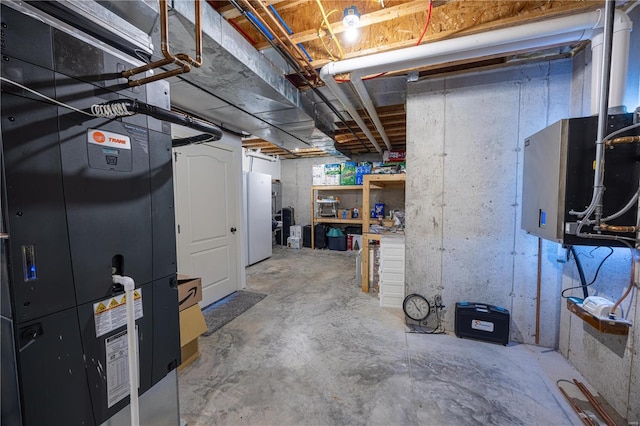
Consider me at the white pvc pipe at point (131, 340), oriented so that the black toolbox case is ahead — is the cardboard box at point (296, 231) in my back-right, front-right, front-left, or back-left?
front-left

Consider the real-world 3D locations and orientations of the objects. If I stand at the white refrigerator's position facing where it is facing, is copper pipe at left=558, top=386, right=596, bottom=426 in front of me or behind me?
in front

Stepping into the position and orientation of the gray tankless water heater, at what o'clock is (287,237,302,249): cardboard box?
The cardboard box is roughly at 2 o'clock from the gray tankless water heater.

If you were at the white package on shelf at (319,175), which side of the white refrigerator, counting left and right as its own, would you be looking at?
left

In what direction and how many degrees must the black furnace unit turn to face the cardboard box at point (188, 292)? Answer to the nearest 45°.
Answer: approximately 90° to its left

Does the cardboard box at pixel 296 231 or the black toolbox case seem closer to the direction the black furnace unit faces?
the black toolbox case

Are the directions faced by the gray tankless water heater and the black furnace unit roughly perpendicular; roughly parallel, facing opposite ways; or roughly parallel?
roughly parallel, facing opposite ways

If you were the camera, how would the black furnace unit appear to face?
facing the viewer and to the right of the viewer

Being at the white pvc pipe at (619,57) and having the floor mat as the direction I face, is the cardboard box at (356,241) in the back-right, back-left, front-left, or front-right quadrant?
front-right

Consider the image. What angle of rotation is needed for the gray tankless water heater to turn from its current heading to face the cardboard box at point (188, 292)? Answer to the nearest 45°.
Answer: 0° — it already faces it

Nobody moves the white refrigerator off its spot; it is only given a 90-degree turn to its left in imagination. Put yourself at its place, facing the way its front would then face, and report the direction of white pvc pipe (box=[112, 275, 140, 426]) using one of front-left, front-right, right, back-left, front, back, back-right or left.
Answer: back-right

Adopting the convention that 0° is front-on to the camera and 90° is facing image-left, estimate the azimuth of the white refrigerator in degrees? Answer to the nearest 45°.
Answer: approximately 315°

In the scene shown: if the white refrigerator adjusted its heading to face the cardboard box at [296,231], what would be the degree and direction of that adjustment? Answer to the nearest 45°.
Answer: approximately 90° to its left

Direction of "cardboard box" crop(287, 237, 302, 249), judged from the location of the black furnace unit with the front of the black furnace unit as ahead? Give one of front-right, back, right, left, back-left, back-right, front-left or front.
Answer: left

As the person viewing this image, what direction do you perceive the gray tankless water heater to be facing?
facing the viewer and to the left of the viewer

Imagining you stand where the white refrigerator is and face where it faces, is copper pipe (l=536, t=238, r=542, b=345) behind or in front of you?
in front

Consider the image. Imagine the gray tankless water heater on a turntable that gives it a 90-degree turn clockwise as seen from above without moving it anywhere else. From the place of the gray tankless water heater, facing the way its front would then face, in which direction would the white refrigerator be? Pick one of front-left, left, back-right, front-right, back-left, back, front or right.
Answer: front-left

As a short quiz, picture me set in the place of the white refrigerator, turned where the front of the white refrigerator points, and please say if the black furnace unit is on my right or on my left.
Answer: on my right
